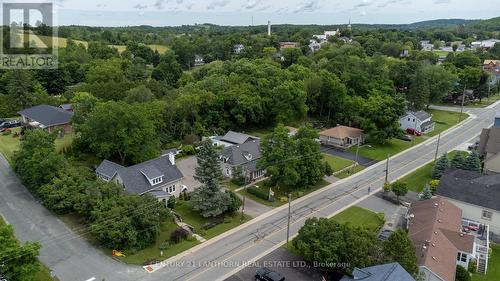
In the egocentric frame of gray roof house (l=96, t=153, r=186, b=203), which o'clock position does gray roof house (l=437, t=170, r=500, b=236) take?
gray roof house (l=437, t=170, r=500, b=236) is roughly at 11 o'clock from gray roof house (l=96, t=153, r=186, b=203).

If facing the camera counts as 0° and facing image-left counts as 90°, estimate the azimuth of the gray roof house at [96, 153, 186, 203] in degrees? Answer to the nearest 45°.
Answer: approximately 315°

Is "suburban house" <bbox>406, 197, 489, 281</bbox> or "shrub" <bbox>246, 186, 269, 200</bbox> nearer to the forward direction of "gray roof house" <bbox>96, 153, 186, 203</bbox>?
the suburban house
